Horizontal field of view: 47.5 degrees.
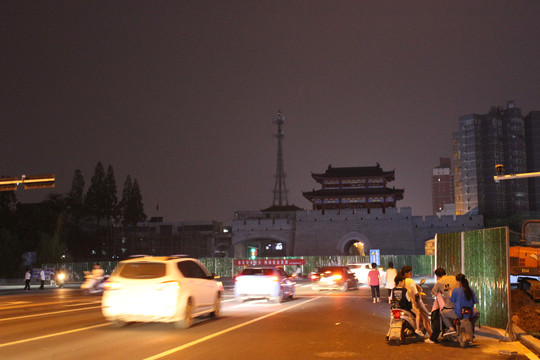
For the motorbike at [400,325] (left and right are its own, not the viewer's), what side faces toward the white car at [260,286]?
left

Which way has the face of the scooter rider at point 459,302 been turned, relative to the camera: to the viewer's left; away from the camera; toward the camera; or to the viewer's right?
away from the camera

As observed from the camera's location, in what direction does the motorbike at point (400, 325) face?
facing away from the viewer and to the right of the viewer

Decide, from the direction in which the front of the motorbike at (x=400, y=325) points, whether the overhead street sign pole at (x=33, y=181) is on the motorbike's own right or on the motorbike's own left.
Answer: on the motorbike's own left

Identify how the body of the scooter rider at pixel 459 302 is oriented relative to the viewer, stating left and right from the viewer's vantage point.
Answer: facing away from the viewer and to the left of the viewer

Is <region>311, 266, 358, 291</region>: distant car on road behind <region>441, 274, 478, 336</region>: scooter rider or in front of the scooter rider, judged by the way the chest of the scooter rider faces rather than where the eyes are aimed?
in front

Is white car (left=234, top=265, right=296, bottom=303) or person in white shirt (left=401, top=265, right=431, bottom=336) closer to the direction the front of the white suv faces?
the white car

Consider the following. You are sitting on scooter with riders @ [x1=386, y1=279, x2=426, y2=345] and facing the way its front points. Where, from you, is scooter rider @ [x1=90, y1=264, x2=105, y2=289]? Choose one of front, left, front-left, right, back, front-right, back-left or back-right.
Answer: left

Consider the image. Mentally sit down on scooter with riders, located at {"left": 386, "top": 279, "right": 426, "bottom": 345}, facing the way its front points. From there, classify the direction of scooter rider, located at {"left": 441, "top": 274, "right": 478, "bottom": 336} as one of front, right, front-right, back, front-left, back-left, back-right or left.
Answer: front-right

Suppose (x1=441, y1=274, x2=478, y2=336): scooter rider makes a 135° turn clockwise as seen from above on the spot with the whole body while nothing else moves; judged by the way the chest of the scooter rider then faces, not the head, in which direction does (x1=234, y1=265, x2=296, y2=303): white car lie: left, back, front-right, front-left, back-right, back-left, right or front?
back-left

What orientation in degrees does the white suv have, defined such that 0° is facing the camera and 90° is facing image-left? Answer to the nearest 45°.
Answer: approximately 225°

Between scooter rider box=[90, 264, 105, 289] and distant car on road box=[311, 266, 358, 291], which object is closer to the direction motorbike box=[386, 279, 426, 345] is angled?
the distant car on road
